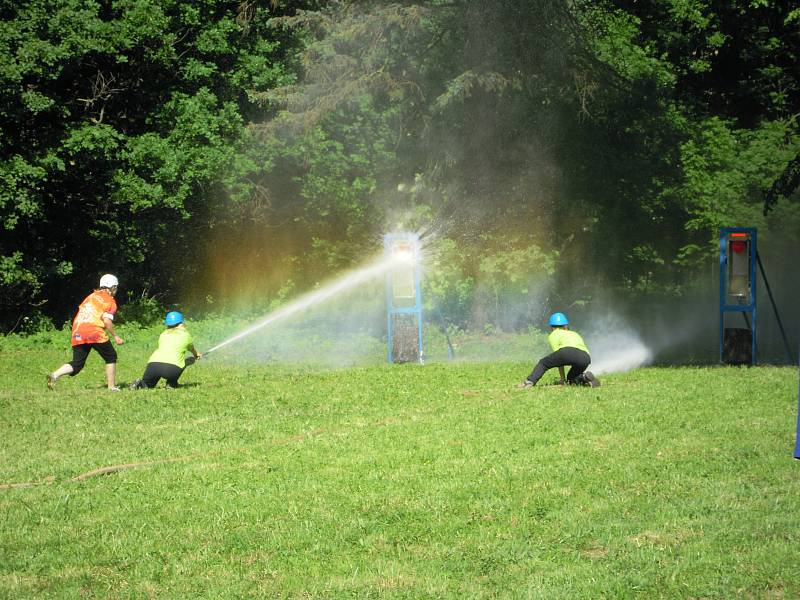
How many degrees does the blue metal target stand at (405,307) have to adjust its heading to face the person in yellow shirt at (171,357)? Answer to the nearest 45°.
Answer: approximately 45° to its right

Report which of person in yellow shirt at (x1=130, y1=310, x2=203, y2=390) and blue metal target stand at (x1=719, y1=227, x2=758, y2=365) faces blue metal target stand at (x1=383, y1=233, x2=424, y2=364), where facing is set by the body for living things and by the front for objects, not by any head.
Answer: the person in yellow shirt

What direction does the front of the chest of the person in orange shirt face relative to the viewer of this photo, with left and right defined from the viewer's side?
facing away from the viewer and to the right of the viewer

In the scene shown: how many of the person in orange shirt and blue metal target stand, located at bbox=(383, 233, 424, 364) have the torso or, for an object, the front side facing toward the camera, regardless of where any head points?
1

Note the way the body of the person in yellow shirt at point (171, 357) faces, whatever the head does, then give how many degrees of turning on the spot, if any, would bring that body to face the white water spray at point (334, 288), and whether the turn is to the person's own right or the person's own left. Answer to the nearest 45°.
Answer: approximately 45° to the person's own left

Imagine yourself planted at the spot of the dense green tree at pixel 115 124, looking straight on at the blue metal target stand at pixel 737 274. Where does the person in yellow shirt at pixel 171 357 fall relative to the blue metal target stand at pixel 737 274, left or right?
right

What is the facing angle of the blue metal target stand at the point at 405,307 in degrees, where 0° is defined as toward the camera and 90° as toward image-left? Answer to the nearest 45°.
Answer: approximately 0°

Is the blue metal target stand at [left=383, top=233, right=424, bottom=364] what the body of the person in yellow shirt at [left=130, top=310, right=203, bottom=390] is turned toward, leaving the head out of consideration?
yes
